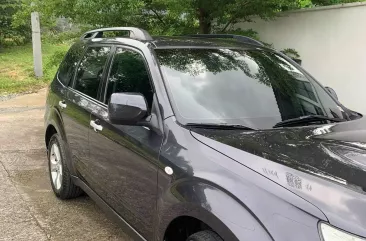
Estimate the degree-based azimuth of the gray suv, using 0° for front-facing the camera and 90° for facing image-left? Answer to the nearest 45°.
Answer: approximately 315°
